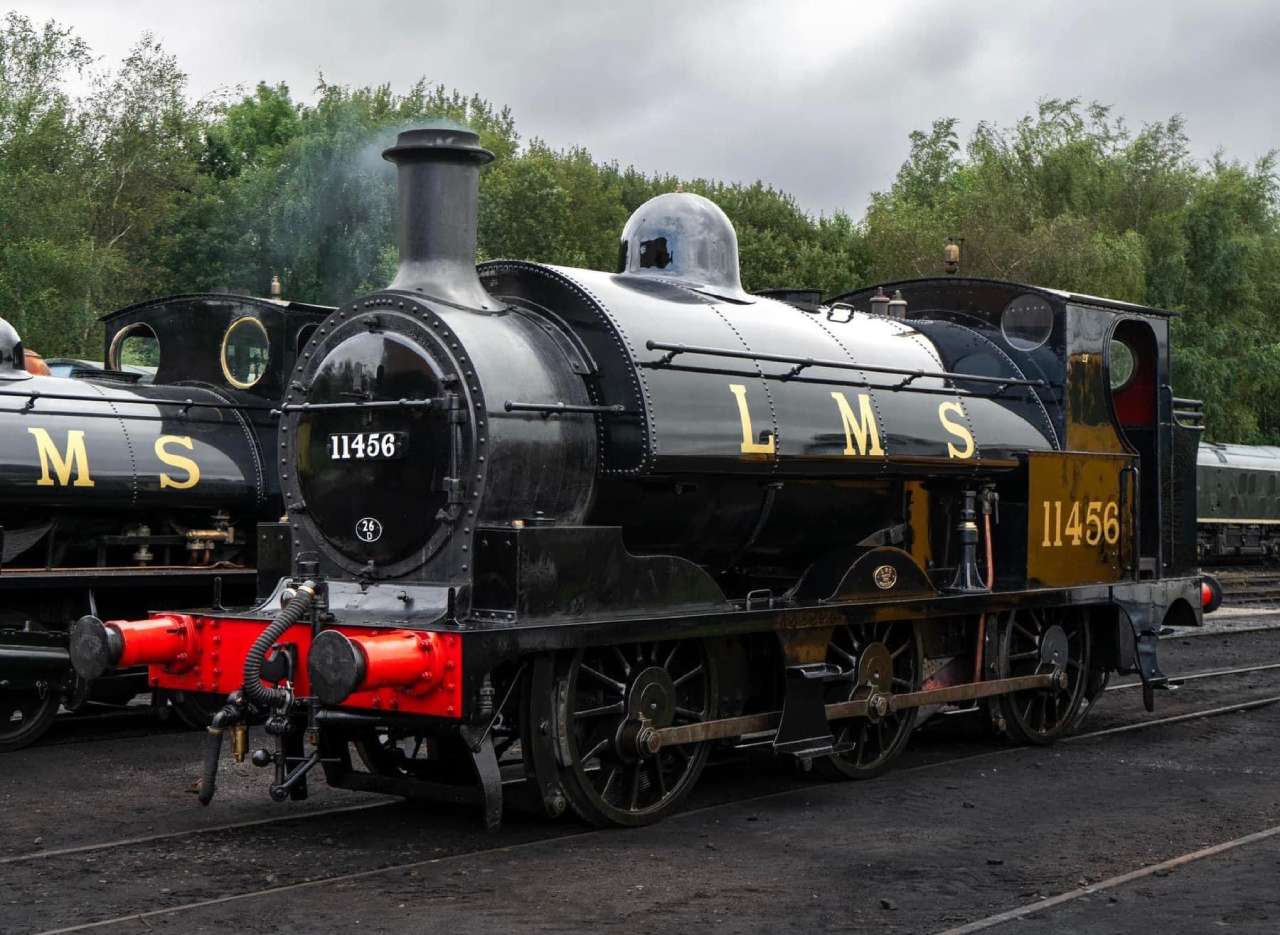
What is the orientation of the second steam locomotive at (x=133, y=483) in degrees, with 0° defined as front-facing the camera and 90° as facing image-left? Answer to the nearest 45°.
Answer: approximately 45°

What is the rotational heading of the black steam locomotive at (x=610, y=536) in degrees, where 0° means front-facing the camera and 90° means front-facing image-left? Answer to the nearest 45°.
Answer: approximately 45°

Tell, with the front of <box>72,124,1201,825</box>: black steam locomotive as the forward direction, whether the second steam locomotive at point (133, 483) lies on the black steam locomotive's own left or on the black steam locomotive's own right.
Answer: on the black steam locomotive's own right
